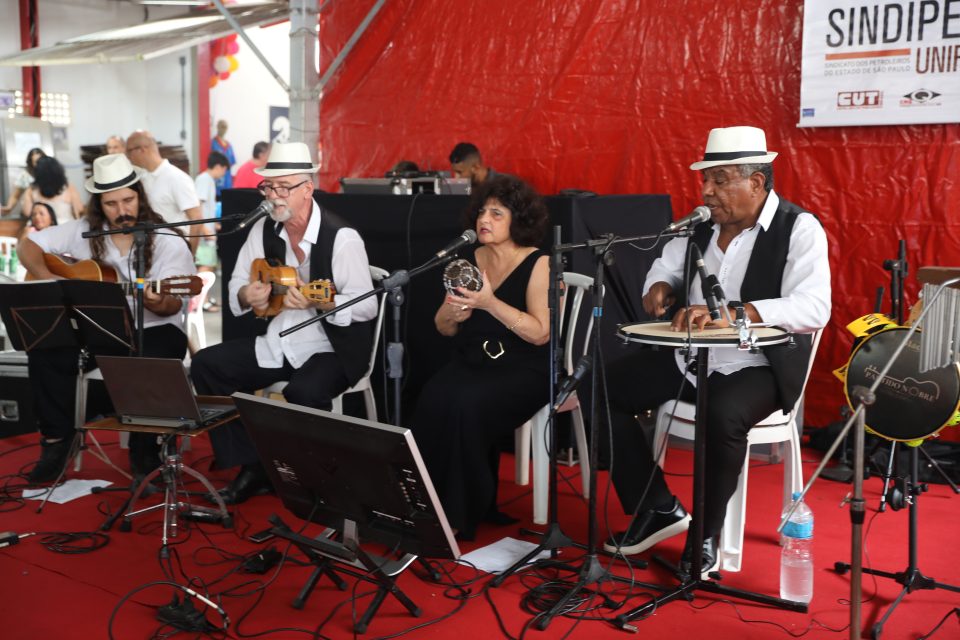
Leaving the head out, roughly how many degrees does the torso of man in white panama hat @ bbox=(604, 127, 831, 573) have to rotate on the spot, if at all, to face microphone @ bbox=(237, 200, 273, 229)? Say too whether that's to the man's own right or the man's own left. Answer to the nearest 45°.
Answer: approximately 45° to the man's own right

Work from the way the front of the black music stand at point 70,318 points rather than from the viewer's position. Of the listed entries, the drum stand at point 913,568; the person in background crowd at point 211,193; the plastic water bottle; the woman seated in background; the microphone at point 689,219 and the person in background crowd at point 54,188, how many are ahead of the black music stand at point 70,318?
3

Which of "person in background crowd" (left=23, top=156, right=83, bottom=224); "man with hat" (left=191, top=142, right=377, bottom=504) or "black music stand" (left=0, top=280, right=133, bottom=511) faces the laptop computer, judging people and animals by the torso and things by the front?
the man with hat

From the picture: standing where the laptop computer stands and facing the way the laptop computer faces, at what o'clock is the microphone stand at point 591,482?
The microphone stand is roughly at 3 o'clock from the laptop computer.

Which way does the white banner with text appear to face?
toward the camera

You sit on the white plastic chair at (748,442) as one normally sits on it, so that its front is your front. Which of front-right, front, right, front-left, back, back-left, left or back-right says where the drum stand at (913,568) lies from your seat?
left

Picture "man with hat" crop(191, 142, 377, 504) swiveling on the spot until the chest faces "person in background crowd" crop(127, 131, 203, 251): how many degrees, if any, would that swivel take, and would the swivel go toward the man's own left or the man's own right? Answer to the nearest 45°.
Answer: approximately 135° to the man's own right

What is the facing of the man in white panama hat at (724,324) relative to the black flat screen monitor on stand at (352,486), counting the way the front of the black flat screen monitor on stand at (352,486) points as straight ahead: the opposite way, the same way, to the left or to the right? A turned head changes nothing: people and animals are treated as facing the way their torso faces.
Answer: the opposite way

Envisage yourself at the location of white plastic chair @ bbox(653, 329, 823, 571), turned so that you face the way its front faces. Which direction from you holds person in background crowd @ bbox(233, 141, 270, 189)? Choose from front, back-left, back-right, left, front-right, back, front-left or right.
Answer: right

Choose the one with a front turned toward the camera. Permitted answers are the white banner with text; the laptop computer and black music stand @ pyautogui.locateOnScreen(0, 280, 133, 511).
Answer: the white banner with text

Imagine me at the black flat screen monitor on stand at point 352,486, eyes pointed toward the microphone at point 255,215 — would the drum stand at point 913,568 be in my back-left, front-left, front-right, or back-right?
back-right

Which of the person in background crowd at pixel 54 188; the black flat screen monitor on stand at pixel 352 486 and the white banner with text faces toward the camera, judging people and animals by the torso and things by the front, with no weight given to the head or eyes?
the white banner with text

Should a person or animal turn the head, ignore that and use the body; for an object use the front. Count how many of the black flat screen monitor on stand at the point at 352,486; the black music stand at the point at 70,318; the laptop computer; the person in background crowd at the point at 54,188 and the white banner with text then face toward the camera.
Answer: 1

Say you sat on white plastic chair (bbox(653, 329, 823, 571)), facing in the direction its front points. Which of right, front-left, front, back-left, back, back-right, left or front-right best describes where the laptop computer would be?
front-right

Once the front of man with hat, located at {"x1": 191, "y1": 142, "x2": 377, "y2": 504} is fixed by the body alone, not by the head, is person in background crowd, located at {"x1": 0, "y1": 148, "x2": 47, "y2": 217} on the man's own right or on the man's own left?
on the man's own right

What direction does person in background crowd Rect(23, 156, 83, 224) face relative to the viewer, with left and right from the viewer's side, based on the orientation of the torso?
facing away from the viewer

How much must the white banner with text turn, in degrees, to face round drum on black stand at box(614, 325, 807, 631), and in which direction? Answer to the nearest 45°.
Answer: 0° — it already faces it

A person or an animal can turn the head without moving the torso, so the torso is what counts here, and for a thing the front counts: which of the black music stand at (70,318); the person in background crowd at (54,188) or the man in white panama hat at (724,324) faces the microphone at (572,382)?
the man in white panama hat

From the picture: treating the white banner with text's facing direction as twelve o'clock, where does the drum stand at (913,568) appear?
The drum stand is roughly at 12 o'clock from the white banner with text.

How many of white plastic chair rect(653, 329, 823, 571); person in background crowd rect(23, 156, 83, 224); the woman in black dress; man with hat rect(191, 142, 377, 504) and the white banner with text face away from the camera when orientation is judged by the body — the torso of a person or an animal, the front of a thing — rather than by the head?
1

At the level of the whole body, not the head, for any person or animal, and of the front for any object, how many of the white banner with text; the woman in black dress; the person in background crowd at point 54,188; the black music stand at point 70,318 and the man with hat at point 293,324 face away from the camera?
2
